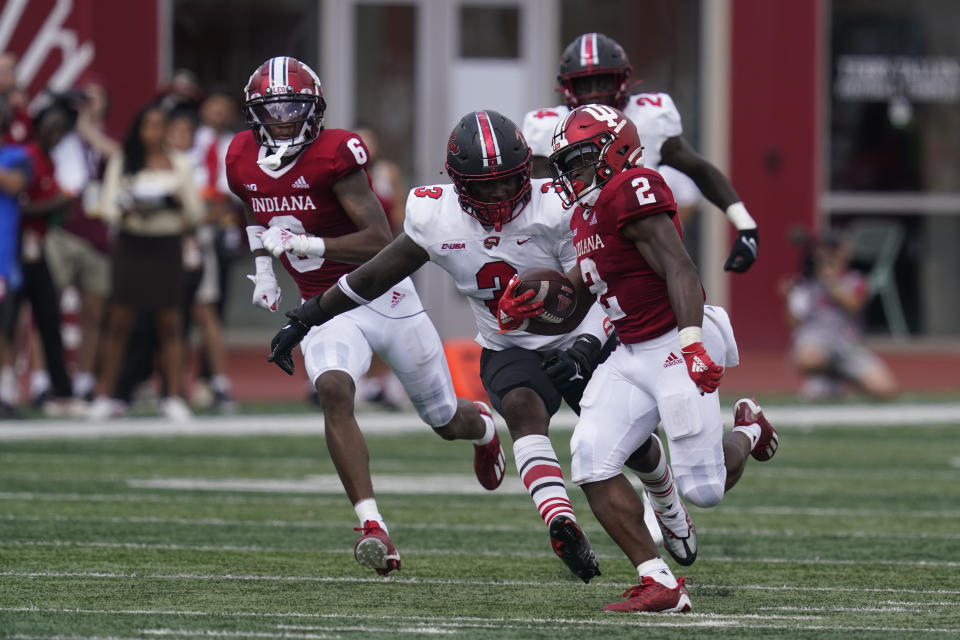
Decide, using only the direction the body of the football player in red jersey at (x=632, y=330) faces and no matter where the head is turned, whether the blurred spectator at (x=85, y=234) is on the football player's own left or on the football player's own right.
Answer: on the football player's own right

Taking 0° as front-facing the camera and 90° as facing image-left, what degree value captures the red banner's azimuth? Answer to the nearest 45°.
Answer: approximately 0°

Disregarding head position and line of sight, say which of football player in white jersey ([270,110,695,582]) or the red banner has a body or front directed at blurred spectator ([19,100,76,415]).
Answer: the red banner

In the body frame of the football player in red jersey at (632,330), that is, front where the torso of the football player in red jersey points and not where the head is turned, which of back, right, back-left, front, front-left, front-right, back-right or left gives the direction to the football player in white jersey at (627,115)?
back-right

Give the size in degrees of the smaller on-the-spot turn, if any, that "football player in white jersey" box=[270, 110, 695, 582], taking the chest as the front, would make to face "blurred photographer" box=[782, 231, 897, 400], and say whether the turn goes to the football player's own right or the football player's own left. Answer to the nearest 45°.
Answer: approximately 180°

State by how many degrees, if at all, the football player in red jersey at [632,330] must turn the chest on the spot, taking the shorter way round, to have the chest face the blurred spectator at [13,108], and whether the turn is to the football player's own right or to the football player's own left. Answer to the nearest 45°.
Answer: approximately 90° to the football player's own right
